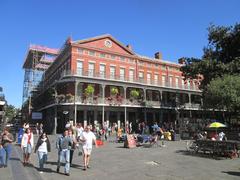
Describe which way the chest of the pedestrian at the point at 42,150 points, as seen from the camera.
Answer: toward the camera

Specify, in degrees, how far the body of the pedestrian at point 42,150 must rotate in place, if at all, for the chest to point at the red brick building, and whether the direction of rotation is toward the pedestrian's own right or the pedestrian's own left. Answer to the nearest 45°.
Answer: approximately 180°

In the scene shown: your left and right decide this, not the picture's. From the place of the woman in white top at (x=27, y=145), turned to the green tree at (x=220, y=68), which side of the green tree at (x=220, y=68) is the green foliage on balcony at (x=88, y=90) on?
left

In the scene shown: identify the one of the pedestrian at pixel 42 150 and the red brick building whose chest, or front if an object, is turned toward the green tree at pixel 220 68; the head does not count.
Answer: the red brick building

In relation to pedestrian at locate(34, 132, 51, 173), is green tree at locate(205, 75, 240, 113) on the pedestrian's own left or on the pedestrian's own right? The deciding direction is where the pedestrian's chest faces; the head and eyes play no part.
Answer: on the pedestrian's own left

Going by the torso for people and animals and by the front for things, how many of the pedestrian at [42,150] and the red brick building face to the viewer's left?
0

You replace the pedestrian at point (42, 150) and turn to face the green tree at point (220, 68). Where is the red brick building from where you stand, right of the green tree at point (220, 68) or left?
left

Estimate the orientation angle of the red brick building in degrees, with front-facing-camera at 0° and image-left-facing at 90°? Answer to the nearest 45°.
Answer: approximately 315°

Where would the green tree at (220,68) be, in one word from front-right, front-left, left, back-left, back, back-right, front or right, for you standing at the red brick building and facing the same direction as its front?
front

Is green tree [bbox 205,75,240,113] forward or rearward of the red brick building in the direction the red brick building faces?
forward

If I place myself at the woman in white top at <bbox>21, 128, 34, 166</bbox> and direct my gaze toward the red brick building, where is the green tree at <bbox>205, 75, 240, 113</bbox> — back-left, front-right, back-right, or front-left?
front-right
